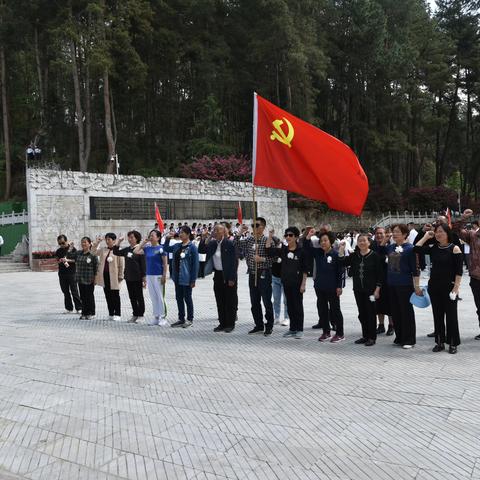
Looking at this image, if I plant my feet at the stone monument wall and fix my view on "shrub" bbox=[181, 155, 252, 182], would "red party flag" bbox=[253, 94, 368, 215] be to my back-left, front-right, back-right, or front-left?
back-right

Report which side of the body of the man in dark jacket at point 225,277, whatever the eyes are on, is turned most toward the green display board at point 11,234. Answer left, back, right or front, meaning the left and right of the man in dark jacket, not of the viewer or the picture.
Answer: right

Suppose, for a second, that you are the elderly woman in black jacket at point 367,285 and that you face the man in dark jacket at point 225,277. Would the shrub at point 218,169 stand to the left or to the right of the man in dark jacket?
right

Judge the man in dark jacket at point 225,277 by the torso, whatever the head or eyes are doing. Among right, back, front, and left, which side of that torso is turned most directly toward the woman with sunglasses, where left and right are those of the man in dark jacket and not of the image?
left

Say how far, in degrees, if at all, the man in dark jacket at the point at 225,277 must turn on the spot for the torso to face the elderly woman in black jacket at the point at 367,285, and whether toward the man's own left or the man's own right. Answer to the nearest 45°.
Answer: approximately 90° to the man's own left

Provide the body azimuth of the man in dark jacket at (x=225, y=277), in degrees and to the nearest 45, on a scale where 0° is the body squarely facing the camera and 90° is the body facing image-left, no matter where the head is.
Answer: approximately 45°
